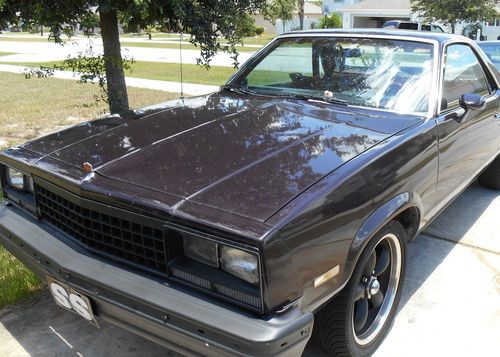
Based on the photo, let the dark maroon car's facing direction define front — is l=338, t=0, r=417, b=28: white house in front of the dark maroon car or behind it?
behind

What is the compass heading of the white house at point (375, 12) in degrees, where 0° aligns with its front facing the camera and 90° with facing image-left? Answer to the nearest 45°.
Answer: approximately 0°

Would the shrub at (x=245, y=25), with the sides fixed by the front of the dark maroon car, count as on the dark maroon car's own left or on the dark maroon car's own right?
on the dark maroon car's own right

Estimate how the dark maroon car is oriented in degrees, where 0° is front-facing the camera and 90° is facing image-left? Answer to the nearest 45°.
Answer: approximately 45°

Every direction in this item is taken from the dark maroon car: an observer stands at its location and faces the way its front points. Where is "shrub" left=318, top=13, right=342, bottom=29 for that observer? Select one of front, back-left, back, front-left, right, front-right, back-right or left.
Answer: back-right

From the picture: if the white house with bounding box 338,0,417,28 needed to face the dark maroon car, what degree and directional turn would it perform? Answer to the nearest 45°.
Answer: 0° — it already faces it
